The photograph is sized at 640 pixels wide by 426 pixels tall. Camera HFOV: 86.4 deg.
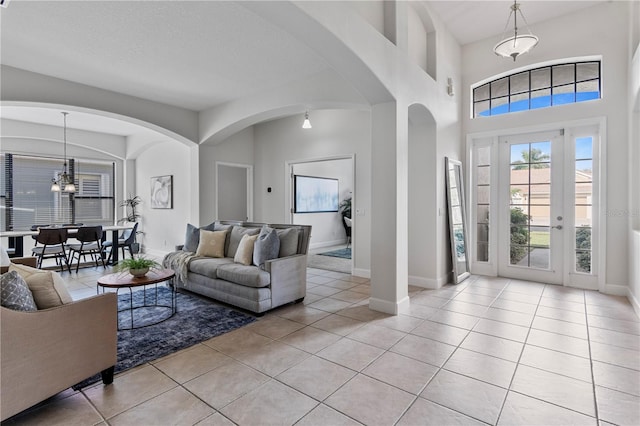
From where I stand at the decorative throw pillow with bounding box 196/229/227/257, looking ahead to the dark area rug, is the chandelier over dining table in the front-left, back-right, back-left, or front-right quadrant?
back-right

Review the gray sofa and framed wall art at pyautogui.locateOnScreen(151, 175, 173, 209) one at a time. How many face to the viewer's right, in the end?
0

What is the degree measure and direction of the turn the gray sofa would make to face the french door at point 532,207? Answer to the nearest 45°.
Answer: approximately 135° to its left

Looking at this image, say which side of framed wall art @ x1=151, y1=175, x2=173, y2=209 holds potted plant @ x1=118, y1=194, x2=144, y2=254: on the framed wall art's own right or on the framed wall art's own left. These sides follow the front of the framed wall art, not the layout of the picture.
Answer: on the framed wall art's own right

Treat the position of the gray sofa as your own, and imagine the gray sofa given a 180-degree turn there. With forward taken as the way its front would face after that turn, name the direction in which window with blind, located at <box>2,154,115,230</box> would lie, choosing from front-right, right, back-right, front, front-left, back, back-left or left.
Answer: left

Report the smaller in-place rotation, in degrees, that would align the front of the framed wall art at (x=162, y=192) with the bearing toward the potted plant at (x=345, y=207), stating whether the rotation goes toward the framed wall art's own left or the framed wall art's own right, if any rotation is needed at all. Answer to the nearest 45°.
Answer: approximately 135° to the framed wall art's own left

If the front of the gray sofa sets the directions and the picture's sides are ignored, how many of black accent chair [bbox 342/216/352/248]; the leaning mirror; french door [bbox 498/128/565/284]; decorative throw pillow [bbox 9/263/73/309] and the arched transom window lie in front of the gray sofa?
1

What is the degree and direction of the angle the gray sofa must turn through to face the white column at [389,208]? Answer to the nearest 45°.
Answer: approximately 90° to its left

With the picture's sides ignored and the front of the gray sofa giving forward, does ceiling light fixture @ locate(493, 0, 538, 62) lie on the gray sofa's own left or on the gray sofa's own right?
on the gray sofa's own left

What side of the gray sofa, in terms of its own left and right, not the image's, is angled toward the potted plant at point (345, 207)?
back

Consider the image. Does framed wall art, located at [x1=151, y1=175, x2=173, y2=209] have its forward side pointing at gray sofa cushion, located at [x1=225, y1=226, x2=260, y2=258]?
no

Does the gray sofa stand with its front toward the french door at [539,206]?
no

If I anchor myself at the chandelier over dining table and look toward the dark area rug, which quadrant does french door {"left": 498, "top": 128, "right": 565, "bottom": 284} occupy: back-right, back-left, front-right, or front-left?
front-left

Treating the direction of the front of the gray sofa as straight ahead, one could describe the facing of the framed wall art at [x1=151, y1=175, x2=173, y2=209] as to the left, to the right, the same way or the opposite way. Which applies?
the same way

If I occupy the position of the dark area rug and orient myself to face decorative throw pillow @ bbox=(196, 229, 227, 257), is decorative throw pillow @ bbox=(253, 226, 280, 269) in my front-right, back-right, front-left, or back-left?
front-right

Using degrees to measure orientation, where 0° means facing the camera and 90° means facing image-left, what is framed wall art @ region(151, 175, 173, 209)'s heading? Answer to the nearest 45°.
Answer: approximately 45°
